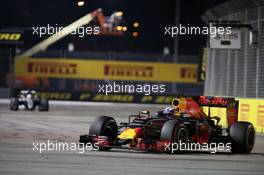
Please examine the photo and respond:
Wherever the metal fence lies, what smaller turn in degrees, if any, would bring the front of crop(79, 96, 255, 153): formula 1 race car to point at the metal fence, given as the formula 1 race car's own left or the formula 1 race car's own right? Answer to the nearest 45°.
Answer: approximately 135° to the formula 1 race car's own right

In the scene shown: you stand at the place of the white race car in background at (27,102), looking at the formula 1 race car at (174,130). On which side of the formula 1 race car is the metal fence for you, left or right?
left

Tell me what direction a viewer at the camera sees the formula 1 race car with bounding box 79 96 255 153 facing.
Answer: facing the viewer and to the left of the viewer

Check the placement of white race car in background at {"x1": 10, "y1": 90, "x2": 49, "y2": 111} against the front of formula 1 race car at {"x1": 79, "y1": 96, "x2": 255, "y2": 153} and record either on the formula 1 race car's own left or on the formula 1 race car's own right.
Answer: on the formula 1 race car's own right
